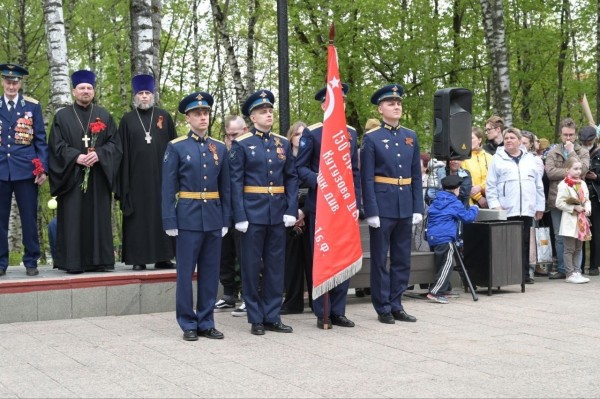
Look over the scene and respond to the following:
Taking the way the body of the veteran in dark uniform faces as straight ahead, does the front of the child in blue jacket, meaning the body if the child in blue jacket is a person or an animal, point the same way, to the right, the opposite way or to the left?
to the left

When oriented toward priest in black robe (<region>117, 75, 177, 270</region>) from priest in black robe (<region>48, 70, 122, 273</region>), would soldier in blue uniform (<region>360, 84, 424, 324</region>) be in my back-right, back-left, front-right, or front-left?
front-right

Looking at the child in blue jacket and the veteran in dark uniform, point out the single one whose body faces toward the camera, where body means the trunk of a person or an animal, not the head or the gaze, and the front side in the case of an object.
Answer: the veteran in dark uniform

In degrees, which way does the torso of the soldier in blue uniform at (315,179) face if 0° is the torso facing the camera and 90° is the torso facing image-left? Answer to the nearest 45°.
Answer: approximately 315°

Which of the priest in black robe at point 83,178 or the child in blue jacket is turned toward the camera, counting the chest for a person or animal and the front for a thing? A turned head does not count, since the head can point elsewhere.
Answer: the priest in black robe

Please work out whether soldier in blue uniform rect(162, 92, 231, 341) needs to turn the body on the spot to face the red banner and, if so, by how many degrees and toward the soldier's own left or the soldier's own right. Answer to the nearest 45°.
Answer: approximately 45° to the soldier's own left

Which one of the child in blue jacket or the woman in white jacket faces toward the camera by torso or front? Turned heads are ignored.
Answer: the woman in white jacket

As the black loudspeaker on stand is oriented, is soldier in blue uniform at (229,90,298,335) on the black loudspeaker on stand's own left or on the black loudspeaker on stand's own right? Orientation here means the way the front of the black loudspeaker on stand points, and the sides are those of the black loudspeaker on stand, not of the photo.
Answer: on the black loudspeaker on stand's own right

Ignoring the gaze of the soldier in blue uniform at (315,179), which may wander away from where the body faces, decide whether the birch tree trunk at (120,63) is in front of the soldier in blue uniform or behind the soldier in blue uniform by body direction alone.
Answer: behind

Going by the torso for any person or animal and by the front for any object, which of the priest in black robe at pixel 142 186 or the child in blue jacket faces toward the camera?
the priest in black robe

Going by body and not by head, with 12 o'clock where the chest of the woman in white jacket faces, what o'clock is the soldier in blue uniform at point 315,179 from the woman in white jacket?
The soldier in blue uniform is roughly at 1 o'clock from the woman in white jacket.

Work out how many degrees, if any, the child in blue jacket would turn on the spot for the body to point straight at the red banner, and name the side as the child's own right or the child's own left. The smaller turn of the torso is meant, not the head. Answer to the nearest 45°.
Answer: approximately 180°

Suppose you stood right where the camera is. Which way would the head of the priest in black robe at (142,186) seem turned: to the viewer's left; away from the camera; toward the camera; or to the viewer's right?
toward the camera

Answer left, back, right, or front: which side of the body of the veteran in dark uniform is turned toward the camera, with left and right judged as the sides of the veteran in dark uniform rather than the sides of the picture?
front

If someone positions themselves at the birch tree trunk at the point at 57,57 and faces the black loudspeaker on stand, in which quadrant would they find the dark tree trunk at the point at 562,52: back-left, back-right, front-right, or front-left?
front-left

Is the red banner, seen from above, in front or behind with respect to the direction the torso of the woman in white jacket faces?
in front
